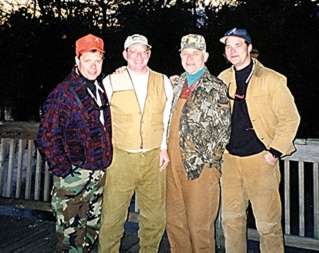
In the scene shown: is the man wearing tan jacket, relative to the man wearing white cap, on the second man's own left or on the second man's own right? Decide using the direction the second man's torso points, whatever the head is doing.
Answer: on the second man's own left

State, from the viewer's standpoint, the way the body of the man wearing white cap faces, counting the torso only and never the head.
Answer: toward the camera

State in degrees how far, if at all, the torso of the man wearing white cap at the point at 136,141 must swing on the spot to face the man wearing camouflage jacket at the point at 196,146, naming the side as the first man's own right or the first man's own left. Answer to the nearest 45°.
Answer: approximately 90° to the first man's own left

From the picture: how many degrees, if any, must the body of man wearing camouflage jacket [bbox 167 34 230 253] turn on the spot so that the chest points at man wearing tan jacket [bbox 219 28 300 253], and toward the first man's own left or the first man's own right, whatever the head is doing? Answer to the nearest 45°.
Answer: approximately 135° to the first man's own left

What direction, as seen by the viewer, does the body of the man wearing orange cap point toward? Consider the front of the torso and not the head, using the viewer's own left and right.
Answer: facing the viewer and to the right of the viewer

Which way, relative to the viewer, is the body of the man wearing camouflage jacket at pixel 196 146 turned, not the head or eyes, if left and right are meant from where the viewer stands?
facing the viewer and to the left of the viewer

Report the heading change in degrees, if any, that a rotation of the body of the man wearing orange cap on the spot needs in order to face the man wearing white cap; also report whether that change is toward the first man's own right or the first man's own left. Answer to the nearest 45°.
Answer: approximately 45° to the first man's own left

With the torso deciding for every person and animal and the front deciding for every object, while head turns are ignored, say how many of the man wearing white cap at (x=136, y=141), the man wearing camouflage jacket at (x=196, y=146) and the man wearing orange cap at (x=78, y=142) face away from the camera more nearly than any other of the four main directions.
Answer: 0
